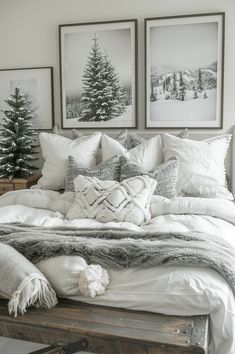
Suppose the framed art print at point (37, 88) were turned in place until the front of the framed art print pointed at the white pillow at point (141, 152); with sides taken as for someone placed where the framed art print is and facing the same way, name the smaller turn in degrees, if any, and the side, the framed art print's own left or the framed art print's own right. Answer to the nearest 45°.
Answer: approximately 45° to the framed art print's own left

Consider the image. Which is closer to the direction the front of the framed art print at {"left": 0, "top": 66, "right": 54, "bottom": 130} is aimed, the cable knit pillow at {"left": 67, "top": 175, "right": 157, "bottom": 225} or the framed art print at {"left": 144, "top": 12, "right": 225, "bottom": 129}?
the cable knit pillow

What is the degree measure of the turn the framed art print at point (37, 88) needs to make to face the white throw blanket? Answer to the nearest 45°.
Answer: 0° — it already faces it

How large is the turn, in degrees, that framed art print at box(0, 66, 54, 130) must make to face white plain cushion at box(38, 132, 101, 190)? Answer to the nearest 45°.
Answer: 0° — it already faces it

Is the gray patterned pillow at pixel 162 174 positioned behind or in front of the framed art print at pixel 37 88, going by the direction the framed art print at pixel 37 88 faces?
in front

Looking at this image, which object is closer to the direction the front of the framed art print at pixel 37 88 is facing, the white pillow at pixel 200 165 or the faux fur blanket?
the faux fur blanket

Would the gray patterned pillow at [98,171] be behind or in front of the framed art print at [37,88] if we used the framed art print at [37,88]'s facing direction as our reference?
in front

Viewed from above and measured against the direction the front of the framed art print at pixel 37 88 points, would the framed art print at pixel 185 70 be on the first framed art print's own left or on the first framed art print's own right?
on the first framed art print's own left

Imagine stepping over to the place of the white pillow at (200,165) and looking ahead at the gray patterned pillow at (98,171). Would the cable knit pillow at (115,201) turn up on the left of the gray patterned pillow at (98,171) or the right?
left

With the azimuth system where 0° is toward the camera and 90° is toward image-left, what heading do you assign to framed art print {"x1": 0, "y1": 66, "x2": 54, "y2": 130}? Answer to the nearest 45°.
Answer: approximately 0°

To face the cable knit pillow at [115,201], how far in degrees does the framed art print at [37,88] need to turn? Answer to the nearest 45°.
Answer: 0° — it already faces it

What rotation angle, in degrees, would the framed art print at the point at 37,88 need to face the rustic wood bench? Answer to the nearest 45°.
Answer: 0° — it already faces it
